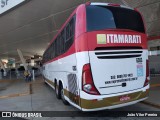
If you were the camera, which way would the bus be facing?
facing away from the viewer and to the left of the viewer
